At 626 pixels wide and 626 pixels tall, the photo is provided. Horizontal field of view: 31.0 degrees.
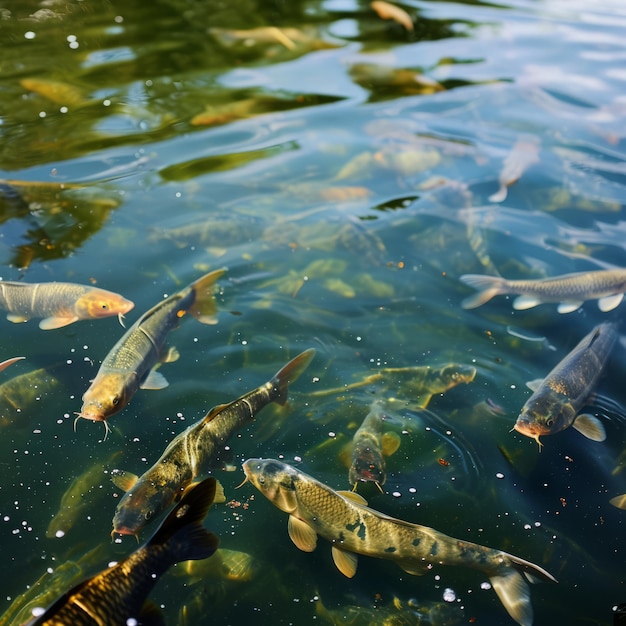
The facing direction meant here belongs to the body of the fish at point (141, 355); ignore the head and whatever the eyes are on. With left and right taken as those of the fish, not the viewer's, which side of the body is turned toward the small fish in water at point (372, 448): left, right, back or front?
left

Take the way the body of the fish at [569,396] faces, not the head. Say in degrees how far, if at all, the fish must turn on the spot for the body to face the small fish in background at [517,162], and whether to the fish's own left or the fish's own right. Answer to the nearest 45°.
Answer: approximately 135° to the fish's own right

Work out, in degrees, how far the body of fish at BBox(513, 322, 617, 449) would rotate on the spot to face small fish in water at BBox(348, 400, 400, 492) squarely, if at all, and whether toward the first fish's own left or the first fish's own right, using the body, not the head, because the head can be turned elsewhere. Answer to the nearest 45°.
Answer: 0° — it already faces it

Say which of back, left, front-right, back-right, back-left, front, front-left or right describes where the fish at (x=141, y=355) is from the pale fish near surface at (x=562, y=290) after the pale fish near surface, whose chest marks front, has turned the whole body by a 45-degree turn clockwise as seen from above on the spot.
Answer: right

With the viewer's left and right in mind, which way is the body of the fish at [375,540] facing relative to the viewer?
facing to the left of the viewer

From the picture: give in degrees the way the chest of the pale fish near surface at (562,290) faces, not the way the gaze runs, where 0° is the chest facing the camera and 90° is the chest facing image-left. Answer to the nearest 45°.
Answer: approximately 270°

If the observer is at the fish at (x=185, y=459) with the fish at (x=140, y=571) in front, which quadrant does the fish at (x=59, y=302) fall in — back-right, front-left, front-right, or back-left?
back-right

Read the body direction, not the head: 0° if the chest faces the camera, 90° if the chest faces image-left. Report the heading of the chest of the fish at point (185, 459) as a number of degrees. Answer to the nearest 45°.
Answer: approximately 45°

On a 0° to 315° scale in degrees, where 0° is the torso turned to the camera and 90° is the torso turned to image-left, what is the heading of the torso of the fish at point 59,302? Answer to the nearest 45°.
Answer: approximately 270°

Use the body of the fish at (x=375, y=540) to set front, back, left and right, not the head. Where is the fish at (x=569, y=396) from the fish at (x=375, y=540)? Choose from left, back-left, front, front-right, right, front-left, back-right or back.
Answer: back-right
